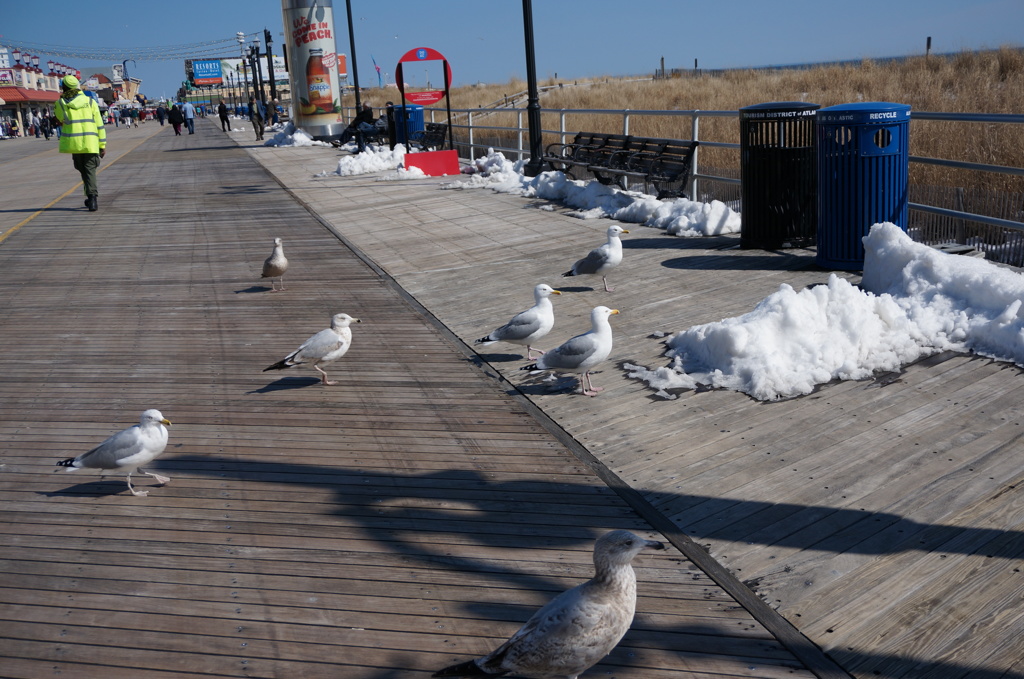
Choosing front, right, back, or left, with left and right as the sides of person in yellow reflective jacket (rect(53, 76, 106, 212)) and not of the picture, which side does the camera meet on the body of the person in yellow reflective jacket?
back

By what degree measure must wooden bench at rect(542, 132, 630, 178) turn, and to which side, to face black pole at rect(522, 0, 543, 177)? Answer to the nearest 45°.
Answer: approximately 90° to its right

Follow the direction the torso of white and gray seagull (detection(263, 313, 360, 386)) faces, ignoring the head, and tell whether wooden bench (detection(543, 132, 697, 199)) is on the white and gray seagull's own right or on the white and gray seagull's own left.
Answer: on the white and gray seagull's own left

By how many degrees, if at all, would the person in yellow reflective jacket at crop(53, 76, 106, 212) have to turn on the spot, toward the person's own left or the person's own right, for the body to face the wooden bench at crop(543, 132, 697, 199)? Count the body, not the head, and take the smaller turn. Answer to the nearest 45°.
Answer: approximately 135° to the person's own right

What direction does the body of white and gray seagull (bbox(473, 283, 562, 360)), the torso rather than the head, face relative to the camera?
to the viewer's right

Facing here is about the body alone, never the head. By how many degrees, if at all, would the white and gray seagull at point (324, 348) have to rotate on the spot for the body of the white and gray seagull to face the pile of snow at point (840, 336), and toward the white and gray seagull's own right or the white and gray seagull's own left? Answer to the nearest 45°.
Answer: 0° — it already faces it

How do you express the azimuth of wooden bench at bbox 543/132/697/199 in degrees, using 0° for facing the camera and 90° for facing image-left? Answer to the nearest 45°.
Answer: approximately 45°

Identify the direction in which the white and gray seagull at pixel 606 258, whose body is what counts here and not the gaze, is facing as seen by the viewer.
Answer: to the viewer's right

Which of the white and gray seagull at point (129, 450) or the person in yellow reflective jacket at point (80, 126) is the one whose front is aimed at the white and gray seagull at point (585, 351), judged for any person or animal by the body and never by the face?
the white and gray seagull at point (129, 450)

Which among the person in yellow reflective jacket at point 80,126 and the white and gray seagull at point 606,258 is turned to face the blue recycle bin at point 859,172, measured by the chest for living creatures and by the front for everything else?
the white and gray seagull

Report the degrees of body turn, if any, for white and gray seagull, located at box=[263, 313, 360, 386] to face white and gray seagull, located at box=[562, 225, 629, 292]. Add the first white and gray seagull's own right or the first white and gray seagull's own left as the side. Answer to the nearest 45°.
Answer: approximately 45° to the first white and gray seagull's own left

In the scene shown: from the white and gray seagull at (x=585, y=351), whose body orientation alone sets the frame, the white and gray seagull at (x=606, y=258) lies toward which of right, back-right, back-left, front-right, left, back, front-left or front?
left

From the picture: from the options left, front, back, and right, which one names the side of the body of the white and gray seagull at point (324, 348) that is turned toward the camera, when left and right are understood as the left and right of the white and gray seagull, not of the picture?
right

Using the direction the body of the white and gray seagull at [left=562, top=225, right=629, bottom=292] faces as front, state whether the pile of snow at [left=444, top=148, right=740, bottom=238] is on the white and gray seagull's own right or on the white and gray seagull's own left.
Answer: on the white and gray seagull's own left

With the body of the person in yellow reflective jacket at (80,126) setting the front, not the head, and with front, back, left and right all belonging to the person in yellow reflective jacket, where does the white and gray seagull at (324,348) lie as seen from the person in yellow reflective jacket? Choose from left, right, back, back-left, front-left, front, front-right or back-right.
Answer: back

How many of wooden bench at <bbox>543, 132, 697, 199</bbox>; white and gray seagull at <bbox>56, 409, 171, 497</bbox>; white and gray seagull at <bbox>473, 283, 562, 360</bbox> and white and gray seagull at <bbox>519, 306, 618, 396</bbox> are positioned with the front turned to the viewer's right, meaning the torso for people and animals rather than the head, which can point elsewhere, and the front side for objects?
3

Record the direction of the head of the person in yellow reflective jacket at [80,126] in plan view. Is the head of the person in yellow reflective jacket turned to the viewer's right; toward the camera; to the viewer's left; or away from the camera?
away from the camera

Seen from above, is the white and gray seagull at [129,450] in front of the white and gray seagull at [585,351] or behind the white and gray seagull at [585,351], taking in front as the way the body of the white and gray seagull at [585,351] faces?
behind
